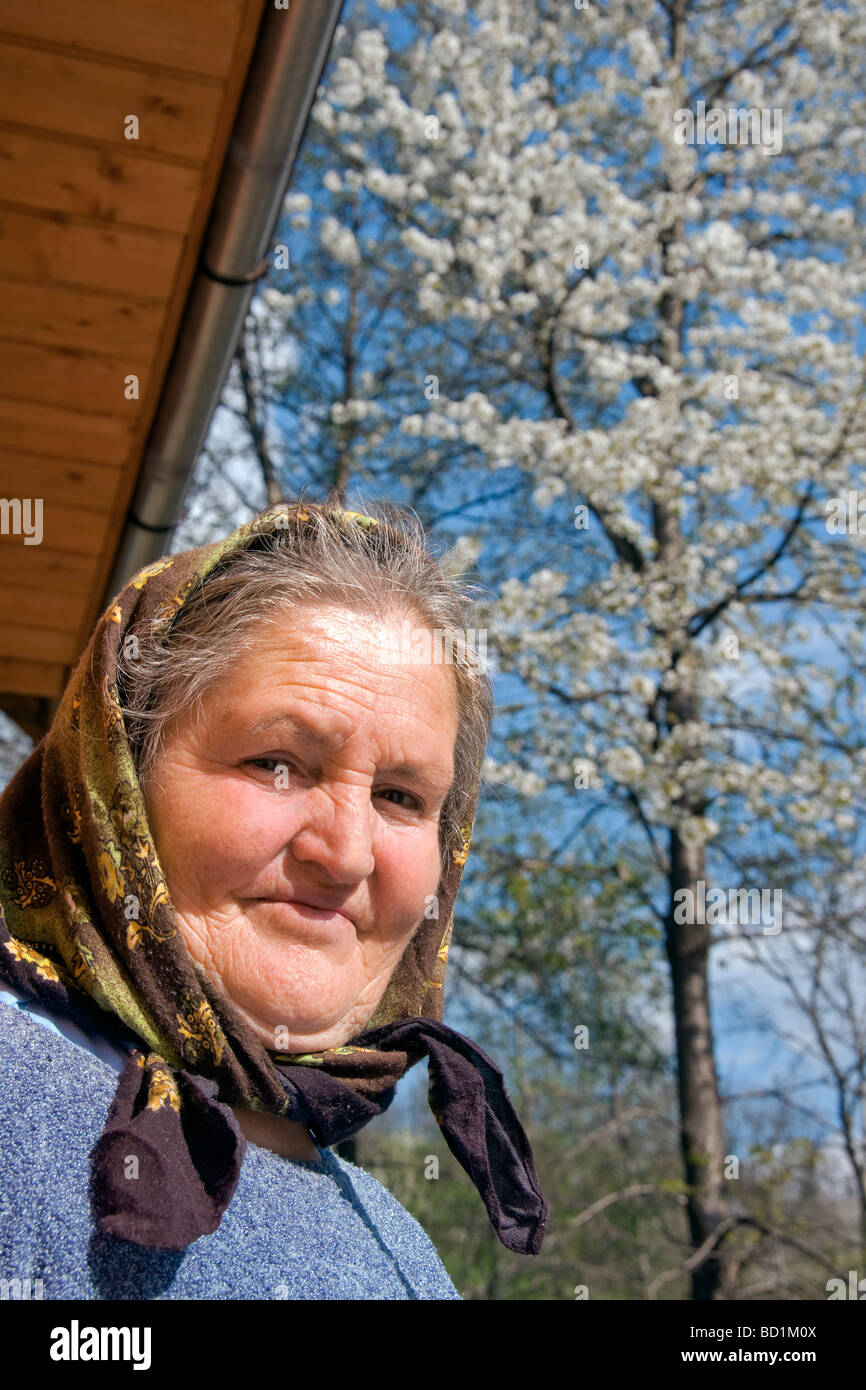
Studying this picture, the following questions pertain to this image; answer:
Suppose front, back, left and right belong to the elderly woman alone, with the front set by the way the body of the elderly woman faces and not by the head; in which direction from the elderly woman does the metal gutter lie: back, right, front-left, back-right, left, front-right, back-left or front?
back-left

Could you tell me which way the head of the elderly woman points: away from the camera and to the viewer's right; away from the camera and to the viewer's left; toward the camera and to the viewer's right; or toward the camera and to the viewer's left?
toward the camera and to the viewer's right

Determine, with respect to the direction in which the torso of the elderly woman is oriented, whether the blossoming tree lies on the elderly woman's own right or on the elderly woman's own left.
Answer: on the elderly woman's own left

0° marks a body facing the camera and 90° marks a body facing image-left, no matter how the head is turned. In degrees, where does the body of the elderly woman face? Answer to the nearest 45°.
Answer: approximately 315°
